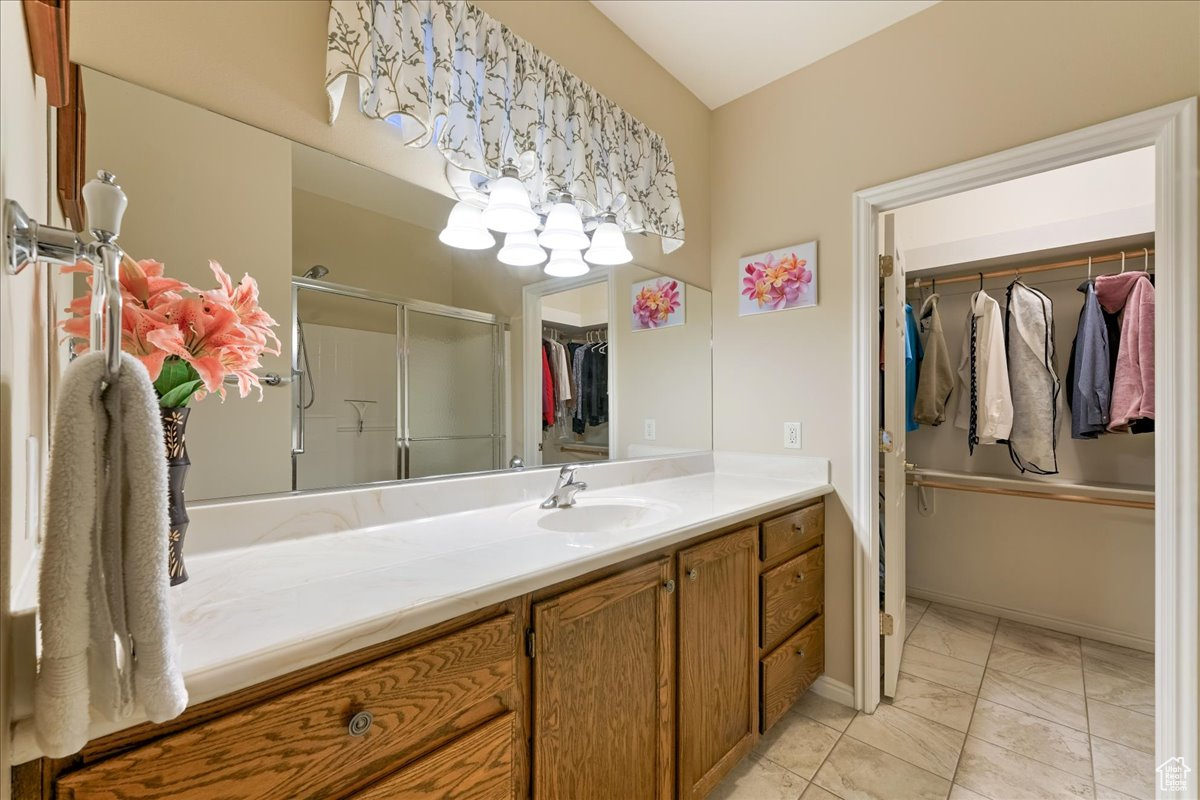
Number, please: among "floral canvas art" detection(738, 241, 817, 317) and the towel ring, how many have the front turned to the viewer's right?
1

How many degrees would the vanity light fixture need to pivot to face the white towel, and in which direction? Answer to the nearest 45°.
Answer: approximately 45° to its right

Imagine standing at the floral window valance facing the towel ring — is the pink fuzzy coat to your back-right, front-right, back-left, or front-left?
back-left

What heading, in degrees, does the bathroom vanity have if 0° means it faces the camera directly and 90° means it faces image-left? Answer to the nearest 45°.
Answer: approximately 315°

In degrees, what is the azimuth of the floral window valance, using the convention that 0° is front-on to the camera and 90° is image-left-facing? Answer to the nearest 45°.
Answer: approximately 315°

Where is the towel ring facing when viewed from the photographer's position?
facing to the right of the viewer

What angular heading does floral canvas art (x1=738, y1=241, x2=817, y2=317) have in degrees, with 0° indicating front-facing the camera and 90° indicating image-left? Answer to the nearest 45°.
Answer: approximately 45°

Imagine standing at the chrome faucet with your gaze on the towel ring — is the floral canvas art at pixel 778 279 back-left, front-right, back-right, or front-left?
back-left

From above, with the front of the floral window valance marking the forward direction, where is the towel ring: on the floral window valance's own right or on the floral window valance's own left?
on the floral window valance's own right
